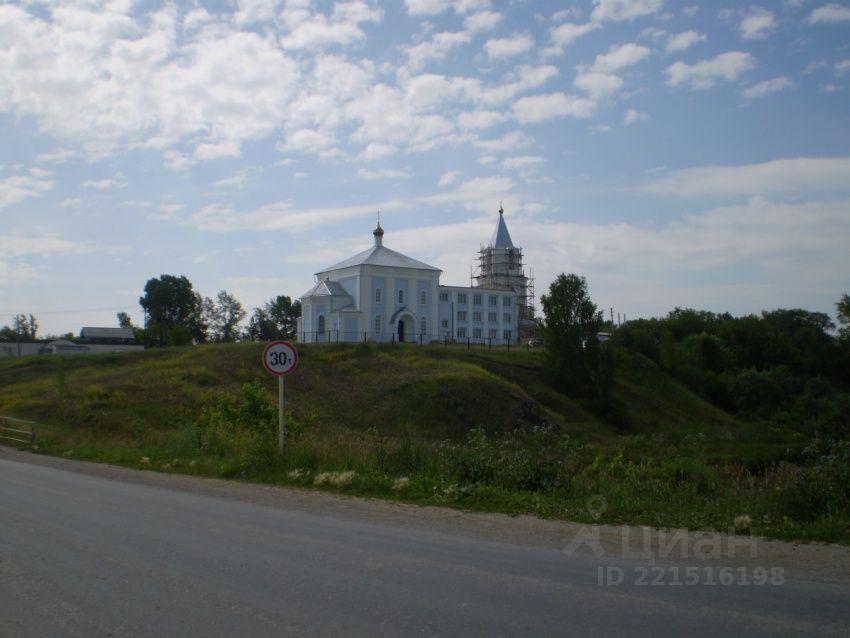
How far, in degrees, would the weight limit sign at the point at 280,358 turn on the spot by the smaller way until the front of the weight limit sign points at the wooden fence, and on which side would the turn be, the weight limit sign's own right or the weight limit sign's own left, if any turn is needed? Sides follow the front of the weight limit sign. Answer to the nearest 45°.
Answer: approximately 135° to the weight limit sign's own right

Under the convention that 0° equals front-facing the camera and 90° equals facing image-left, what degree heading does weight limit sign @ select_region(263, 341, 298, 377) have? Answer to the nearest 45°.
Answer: approximately 0°
